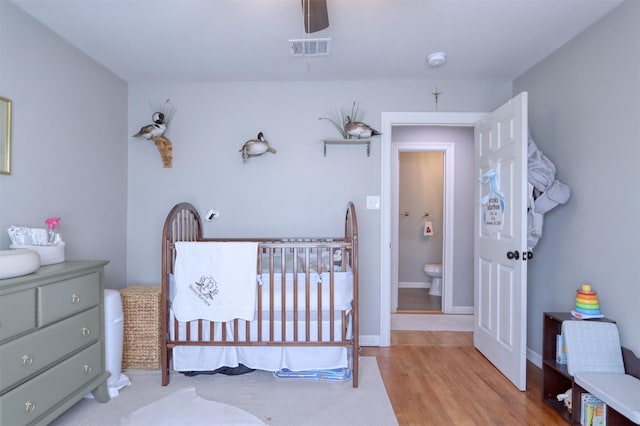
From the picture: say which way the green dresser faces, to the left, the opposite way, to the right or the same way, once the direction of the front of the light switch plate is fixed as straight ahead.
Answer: to the left

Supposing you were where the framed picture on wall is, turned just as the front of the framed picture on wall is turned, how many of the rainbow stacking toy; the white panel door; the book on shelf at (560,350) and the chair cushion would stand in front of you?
4

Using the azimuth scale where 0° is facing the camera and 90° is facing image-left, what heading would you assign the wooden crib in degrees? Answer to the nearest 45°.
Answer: approximately 0°

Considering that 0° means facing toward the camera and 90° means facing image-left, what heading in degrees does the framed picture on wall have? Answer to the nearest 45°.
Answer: approximately 315°

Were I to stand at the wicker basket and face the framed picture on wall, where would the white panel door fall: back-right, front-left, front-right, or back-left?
back-left

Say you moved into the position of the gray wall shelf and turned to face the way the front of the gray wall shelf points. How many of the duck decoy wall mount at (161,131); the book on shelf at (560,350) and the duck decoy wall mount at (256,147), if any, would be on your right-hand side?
2
